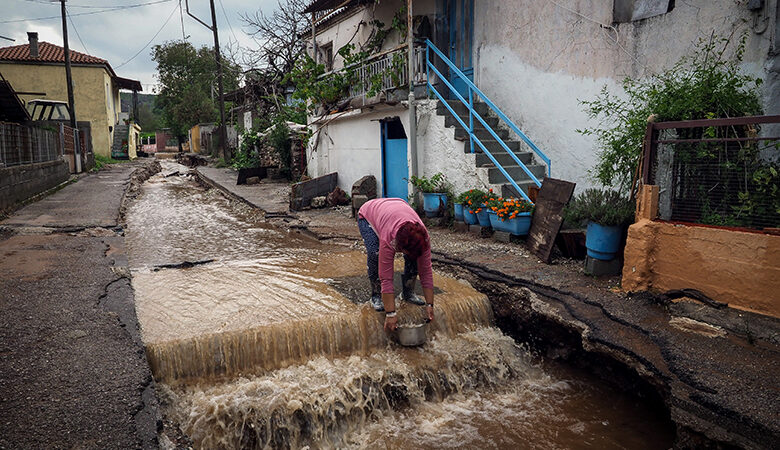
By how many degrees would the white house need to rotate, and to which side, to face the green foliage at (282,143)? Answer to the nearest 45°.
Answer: approximately 90° to its right

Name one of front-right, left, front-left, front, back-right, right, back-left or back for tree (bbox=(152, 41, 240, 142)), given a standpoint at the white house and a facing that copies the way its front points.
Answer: right

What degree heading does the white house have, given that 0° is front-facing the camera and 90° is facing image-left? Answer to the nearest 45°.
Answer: approximately 45°

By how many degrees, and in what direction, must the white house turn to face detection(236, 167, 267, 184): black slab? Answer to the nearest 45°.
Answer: approximately 90° to its right

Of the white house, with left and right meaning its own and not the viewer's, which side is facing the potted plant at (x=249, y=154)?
right

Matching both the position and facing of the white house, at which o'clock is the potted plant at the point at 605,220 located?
The potted plant is roughly at 10 o'clock from the white house.

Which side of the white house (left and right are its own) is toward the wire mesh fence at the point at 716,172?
left
